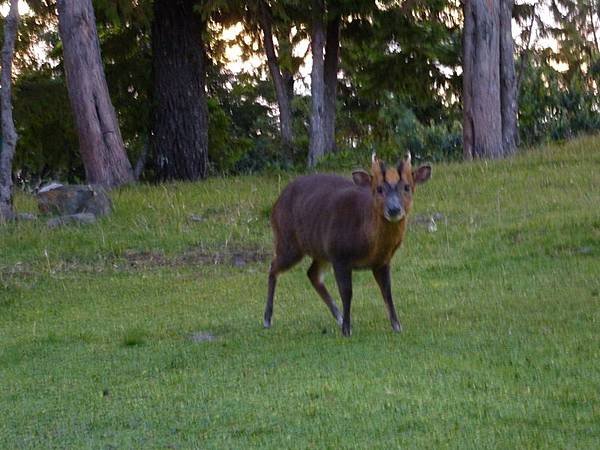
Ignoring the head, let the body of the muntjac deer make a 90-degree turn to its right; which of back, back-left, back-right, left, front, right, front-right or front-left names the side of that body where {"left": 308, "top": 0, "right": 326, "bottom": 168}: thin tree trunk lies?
back-right

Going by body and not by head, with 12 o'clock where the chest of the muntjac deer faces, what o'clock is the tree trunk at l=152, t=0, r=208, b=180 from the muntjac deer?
The tree trunk is roughly at 7 o'clock from the muntjac deer.

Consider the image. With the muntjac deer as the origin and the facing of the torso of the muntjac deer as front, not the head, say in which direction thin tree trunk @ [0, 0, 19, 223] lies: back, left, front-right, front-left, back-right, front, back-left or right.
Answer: back

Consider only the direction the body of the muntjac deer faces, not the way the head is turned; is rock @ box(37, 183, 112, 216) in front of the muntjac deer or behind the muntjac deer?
behind

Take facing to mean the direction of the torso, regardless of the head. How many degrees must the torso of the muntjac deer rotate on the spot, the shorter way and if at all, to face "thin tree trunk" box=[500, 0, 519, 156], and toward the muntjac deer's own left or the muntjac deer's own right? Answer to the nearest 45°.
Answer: approximately 135° to the muntjac deer's own left

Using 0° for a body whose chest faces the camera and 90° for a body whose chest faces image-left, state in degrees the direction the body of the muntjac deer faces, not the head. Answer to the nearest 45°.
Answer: approximately 315°

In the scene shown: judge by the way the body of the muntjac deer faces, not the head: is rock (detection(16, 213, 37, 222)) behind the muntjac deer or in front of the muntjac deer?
behind
